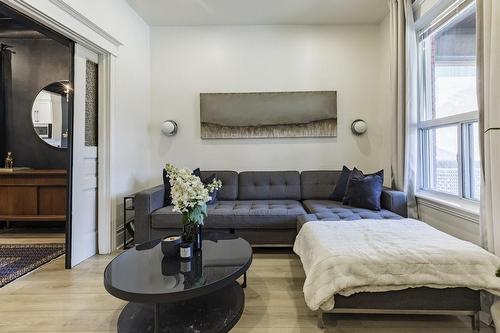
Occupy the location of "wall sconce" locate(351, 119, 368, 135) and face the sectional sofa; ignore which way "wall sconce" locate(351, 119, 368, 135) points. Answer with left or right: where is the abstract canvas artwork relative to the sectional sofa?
right

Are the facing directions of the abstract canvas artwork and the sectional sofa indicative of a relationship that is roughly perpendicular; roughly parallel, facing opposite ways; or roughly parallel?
roughly parallel

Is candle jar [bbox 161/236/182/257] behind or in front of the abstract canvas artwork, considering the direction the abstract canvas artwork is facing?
in front

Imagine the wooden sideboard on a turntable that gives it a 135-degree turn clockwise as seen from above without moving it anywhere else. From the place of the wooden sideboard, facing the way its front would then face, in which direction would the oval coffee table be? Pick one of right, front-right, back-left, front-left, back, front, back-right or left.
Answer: back-left

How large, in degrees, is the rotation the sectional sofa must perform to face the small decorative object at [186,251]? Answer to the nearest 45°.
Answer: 0° — it already faces it

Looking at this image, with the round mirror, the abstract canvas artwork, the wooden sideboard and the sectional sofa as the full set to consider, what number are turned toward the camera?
4

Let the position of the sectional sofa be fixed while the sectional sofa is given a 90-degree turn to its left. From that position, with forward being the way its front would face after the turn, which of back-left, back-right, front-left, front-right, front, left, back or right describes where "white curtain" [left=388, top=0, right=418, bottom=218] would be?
front

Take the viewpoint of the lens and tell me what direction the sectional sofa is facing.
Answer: facing the viewer

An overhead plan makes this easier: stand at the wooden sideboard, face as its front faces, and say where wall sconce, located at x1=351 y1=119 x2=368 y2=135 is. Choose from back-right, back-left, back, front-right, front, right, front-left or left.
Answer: front-left

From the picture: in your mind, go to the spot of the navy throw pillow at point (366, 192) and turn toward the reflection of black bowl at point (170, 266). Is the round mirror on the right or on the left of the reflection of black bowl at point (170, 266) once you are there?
right

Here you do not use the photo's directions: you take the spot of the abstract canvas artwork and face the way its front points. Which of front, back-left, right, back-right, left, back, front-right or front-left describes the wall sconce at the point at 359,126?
left

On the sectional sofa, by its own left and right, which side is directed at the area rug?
right

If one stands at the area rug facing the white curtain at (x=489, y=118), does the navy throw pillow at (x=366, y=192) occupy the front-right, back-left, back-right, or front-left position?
front-left

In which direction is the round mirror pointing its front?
toward the camera

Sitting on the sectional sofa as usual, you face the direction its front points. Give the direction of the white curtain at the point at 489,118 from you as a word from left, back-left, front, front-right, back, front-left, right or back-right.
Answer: front-left

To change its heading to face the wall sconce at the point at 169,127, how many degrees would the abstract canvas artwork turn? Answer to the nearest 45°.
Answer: approximately 90° to its right

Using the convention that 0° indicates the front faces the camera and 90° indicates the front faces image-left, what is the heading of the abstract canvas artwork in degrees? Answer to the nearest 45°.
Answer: approximately 0°

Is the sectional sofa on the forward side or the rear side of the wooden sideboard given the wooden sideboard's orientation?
on the forward side
